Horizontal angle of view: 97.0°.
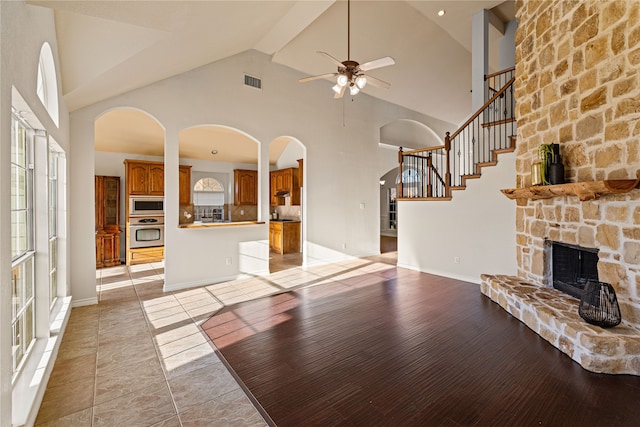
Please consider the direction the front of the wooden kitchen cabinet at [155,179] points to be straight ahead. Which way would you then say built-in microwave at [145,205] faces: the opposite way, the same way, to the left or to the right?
the same way

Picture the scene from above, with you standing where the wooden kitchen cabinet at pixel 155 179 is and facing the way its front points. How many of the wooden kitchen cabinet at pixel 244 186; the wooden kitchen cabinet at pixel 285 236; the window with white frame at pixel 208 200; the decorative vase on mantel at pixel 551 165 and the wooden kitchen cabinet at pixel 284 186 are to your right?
0

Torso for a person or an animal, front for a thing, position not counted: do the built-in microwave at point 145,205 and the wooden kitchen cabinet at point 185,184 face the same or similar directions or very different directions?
same or similar directions

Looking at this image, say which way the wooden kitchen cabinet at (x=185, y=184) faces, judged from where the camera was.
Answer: facing the viewer

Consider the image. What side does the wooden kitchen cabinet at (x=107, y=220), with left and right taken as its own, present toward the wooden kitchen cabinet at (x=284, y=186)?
left

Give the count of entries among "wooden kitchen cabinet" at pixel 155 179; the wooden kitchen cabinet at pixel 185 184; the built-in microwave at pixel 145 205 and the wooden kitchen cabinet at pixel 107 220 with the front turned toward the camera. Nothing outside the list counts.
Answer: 4

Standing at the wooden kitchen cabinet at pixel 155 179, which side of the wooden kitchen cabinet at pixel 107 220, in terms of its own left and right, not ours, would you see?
left

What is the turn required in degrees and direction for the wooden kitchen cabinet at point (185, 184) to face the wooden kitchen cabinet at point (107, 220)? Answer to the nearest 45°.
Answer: approximately 90° to its right

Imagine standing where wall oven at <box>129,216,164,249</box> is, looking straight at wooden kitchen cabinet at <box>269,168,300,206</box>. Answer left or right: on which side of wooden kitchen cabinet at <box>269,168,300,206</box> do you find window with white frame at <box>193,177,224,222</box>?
left

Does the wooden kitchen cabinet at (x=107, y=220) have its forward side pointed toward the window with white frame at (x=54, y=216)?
yes

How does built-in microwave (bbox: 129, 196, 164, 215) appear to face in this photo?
toward the camera

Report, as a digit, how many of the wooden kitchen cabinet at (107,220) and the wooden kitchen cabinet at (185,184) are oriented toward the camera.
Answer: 2

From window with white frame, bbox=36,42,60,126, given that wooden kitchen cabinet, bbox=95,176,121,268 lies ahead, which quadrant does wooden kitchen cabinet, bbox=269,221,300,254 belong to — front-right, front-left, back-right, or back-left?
front-right

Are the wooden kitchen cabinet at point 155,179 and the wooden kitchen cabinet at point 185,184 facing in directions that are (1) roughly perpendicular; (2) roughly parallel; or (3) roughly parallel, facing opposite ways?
roughly parallel

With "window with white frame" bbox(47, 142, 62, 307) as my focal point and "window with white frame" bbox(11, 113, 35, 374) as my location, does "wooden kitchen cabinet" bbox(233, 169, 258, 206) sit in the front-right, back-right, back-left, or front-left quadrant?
front-right

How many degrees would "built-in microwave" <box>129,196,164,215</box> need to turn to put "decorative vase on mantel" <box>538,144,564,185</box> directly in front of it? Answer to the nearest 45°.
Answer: approximately 45° to its left
